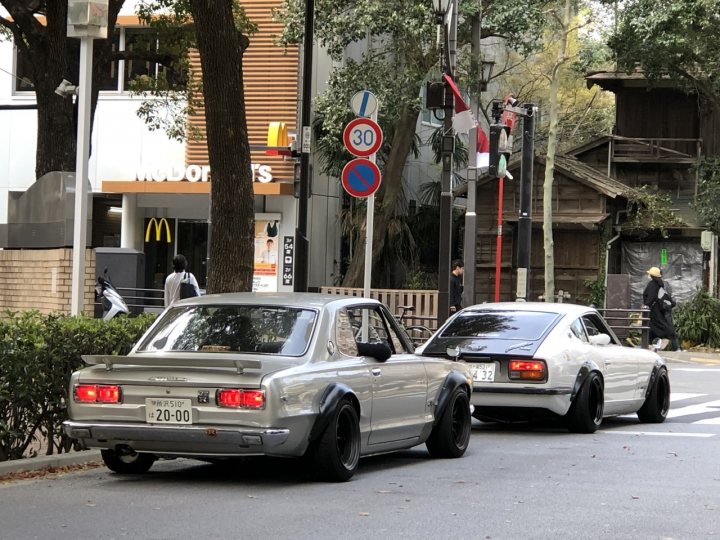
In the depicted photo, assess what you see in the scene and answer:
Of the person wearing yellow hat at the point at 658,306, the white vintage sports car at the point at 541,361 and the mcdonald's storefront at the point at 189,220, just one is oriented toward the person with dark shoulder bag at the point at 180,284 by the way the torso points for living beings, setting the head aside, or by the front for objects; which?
the mcdonald's storefront

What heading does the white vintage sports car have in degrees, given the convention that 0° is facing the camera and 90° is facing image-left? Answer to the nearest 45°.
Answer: approximately 225°

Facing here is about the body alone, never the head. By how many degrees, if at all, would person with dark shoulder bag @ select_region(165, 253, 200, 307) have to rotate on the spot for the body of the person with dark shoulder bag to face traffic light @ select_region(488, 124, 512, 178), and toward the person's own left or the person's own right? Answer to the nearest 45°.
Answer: approximately 45° to the person's own right

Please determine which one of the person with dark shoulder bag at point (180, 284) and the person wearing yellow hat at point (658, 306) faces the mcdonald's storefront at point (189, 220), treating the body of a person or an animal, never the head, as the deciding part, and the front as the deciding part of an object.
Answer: the person with dark shoulder bag

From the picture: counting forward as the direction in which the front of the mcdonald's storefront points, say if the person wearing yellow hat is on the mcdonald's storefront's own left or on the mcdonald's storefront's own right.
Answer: on the mcdonald's storefront's own left

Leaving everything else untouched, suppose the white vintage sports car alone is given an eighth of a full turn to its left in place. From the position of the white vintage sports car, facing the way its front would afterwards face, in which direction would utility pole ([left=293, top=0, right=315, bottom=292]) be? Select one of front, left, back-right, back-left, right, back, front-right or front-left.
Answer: front-left

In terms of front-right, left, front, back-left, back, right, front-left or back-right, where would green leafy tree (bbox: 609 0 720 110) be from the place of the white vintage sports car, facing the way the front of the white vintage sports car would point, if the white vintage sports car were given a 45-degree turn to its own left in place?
front

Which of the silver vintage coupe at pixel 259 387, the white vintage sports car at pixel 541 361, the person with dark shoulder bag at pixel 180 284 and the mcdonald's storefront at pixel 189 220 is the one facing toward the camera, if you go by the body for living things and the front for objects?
the mcdonald's storefront

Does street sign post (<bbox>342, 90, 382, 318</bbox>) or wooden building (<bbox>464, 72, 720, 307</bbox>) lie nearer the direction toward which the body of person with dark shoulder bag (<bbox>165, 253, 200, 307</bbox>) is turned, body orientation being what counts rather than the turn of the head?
the wooden building

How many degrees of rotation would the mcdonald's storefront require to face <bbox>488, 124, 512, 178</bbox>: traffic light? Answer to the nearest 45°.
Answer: approximately 45° to its left

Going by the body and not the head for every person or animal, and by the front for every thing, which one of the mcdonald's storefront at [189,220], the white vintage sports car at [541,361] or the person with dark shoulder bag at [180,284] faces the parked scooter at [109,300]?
the mcdonald's storefront

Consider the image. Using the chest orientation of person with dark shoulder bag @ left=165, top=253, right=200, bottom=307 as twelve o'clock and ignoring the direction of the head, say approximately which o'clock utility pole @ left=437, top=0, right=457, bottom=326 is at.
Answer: The utility pole is roughly at 3 o'clock from the person with dark shoulder bag.

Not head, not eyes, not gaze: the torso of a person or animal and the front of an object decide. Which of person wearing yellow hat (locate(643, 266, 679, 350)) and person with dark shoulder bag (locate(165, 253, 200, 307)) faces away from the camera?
the person with dark shoulder bag
